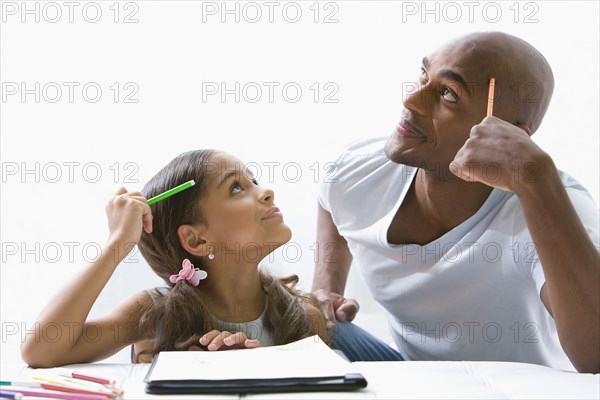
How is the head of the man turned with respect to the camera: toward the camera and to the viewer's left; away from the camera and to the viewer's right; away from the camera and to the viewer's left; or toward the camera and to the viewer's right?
toward the camera and to the viewer's left

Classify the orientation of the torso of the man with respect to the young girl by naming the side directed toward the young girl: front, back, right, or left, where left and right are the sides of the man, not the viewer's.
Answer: right

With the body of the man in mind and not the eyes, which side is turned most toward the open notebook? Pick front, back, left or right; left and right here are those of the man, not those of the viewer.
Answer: front

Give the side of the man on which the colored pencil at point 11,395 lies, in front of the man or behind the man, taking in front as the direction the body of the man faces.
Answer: in front

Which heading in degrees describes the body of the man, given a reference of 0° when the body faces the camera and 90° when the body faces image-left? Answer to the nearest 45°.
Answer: approximately 45°
